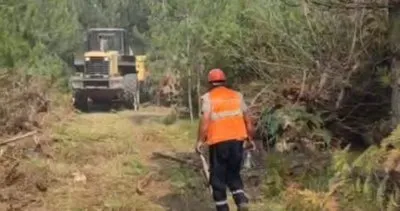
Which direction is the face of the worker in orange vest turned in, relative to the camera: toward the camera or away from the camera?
away from the camera

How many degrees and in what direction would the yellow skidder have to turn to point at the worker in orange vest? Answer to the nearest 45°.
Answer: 0° — it already faces them

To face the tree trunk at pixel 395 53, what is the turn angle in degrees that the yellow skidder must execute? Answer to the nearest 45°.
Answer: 0° — it already faces it

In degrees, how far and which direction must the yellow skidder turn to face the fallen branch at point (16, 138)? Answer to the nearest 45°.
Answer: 0° — it already faces it

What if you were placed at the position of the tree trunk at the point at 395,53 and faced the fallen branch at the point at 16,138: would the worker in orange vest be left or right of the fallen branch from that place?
left

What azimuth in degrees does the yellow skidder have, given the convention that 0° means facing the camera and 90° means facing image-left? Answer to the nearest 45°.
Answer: approximately 0°

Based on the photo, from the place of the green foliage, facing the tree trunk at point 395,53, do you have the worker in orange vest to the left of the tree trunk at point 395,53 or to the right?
right
